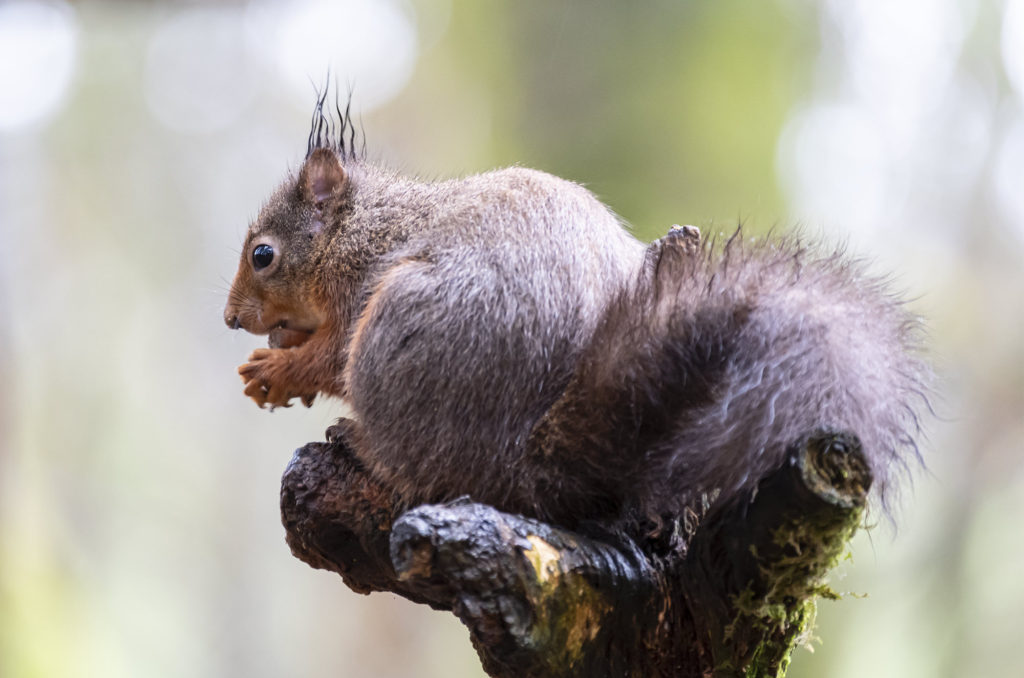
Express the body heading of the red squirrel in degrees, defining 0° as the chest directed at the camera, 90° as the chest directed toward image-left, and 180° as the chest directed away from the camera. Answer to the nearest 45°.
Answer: approximately 90°
